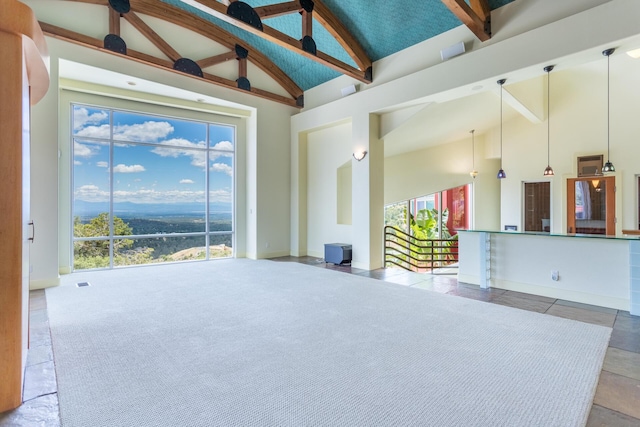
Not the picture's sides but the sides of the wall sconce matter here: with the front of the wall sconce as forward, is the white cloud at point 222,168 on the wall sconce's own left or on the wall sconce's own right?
on the wall sconce's own right

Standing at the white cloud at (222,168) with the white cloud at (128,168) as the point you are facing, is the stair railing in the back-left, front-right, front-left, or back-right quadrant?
back-left

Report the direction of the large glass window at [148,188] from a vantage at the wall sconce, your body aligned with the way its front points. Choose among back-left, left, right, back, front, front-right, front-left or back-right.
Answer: front-right

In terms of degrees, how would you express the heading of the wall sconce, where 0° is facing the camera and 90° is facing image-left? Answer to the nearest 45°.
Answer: approximately 45°

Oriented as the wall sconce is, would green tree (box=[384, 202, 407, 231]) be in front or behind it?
behind

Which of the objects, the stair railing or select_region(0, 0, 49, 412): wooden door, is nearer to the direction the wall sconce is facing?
the wooden door

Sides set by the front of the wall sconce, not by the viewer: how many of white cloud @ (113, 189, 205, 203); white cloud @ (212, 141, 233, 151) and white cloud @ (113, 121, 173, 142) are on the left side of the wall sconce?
0

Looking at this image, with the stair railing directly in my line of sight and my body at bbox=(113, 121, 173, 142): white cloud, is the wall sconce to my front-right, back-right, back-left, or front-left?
front-right
